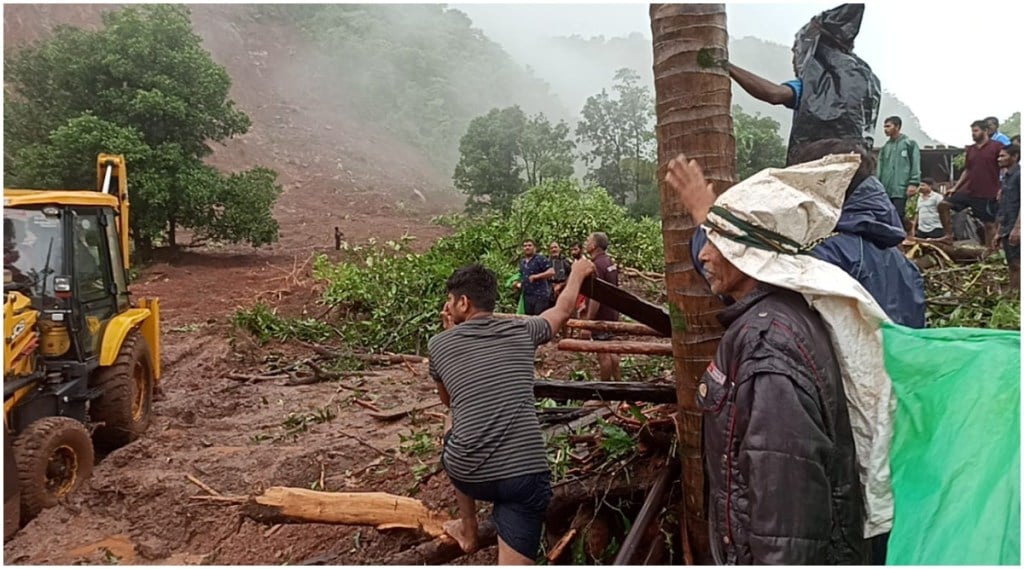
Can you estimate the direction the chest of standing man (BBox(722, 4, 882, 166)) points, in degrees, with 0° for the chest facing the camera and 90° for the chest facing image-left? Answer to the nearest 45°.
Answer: approximately 135°

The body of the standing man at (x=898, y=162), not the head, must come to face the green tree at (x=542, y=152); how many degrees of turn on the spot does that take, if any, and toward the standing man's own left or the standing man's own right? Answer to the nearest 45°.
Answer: approximately 90° to the standing man's own right

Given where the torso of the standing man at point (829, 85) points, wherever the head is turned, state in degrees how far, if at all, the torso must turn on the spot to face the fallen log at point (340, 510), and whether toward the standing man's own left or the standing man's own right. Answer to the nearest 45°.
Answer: approximately 90° to the standing man's own left

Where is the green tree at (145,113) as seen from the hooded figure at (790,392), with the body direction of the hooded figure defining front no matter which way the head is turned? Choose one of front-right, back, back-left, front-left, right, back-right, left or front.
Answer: front-right

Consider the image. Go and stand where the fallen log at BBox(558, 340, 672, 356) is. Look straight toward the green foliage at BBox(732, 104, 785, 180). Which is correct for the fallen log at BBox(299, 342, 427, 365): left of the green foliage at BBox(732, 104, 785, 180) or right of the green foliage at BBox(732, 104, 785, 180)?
left

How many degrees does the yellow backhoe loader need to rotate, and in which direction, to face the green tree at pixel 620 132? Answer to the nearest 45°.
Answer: approximately 180°

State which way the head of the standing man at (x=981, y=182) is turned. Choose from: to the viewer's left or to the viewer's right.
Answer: to the viewer's left

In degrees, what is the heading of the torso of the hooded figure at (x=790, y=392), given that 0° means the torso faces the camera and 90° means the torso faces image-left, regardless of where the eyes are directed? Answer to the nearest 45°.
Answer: approximately 90°

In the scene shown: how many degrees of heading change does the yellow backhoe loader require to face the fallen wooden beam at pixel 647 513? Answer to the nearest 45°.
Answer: approximately 90° to its left

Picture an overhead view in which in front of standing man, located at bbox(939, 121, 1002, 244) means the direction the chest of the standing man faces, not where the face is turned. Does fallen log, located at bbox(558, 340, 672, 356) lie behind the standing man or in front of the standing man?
in front
